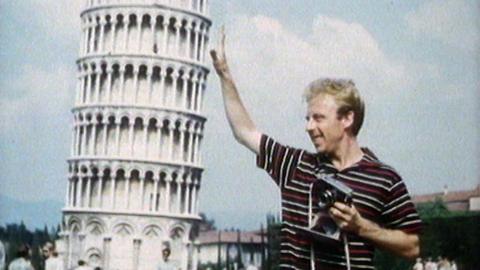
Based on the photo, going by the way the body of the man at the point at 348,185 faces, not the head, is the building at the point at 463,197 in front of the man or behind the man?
behind

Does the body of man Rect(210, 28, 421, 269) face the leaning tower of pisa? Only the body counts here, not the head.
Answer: no

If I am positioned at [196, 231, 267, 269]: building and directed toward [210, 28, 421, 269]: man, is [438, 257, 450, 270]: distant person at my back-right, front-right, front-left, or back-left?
front-left

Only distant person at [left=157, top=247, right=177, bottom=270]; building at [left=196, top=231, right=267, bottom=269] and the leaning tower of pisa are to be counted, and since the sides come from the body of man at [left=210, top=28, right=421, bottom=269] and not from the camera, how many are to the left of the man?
0

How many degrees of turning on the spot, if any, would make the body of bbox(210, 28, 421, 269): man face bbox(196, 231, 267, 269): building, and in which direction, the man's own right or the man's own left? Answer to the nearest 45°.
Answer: approximately 135° to the man's own right

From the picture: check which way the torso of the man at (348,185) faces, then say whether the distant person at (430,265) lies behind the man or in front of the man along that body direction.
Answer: behind

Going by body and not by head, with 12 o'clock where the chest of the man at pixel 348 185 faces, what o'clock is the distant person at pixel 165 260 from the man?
The distant person is roughly at 4 o'clock from the man.

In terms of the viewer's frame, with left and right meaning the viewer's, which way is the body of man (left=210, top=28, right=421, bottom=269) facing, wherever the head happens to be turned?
facing the viewer and to the left of the viewer

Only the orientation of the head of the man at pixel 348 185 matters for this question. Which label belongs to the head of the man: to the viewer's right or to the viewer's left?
to the viewer's left
